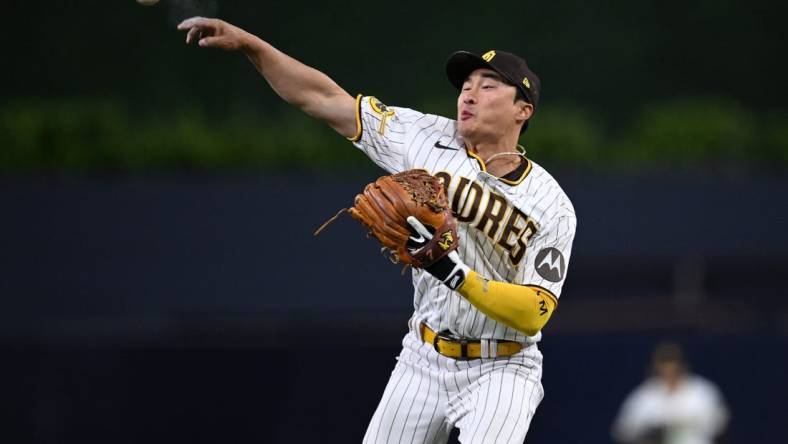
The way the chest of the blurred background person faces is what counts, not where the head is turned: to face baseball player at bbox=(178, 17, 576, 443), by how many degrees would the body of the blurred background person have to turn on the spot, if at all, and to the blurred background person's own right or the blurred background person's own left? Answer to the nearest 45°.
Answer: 0° — they already face them

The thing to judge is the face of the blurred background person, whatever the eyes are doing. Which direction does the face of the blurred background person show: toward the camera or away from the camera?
toward the camera

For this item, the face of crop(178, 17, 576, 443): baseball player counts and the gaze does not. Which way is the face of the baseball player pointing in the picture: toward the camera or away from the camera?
toward the camera

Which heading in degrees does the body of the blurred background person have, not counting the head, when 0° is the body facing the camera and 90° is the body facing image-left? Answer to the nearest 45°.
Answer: approximately 0°
